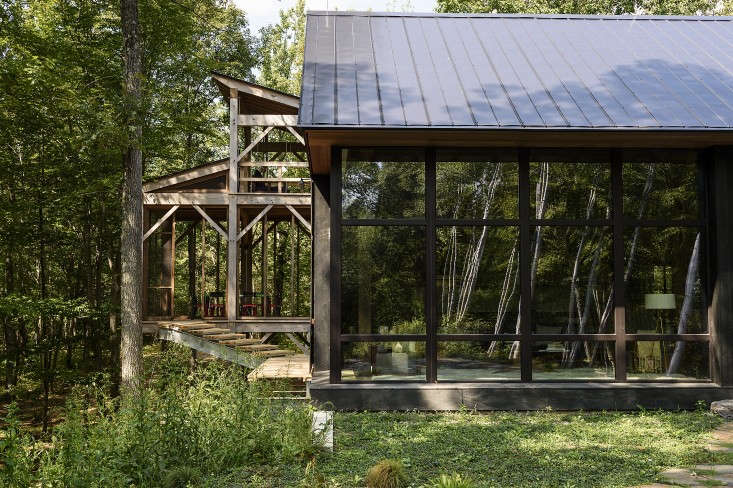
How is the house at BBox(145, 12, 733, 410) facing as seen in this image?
toward the camera

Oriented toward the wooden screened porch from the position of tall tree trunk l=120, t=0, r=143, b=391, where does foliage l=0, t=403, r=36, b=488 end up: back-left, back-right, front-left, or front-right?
back-right

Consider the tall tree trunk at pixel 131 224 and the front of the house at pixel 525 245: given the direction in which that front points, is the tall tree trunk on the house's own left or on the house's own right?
on the house's own right

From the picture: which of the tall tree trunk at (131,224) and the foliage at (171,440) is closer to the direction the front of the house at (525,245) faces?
the foliage

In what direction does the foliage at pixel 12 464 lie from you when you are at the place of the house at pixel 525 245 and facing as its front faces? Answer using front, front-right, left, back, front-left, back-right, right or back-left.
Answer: front-right

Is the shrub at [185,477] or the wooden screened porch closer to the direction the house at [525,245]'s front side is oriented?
the shrub

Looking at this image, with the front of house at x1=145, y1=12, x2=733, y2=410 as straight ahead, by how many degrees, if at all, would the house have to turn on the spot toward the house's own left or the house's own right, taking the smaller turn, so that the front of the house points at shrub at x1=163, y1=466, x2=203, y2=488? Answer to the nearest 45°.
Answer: approximately 45° to the house's own right

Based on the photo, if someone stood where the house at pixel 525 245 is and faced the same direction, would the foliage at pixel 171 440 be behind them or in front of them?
in front
